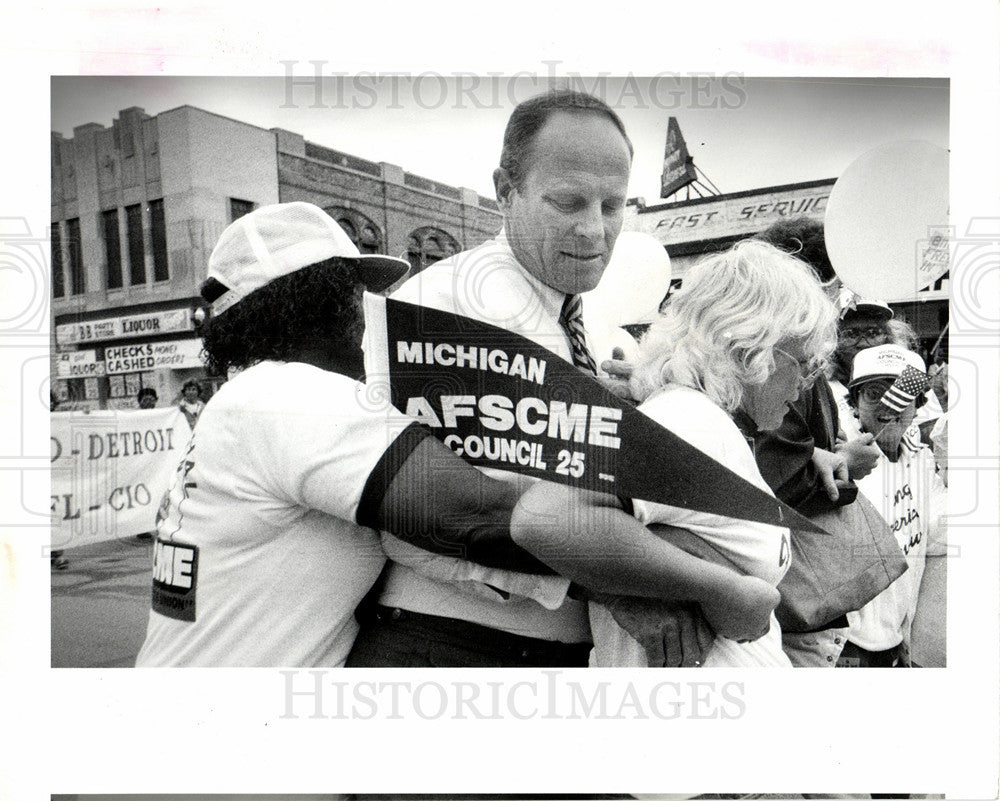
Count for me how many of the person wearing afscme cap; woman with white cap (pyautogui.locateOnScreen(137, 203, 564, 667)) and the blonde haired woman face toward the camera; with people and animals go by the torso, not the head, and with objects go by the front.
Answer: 1

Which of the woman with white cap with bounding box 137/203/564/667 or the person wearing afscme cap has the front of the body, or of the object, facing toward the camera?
the person wearing afscme cap

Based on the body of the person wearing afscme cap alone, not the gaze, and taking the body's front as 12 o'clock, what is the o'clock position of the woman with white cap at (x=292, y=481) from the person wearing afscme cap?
The woman with white cap is roughly at 2 o'clock from the person wearing afscme cap.

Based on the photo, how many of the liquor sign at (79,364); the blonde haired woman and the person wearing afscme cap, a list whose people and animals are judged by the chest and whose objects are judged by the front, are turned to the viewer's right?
1

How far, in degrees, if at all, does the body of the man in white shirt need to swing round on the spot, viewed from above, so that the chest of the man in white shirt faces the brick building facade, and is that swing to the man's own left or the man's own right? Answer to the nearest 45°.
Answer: approximately 135° to the man's own right

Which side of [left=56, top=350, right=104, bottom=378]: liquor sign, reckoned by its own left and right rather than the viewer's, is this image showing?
front

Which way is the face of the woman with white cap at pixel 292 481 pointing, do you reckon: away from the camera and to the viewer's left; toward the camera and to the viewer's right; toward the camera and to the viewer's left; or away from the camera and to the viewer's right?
away from the camera and to the viewer's right

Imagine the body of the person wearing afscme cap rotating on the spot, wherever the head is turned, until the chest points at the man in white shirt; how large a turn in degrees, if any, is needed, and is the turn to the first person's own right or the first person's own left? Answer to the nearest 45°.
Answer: approximately 45° to the first person's own right

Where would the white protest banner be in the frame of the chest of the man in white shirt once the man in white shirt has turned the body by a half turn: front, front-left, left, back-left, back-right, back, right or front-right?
front-left

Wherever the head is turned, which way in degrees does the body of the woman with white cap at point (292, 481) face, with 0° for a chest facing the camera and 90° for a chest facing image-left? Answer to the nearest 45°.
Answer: approximately 225°

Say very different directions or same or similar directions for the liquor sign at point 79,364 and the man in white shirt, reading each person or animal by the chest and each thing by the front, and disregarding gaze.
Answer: same or similar directions
